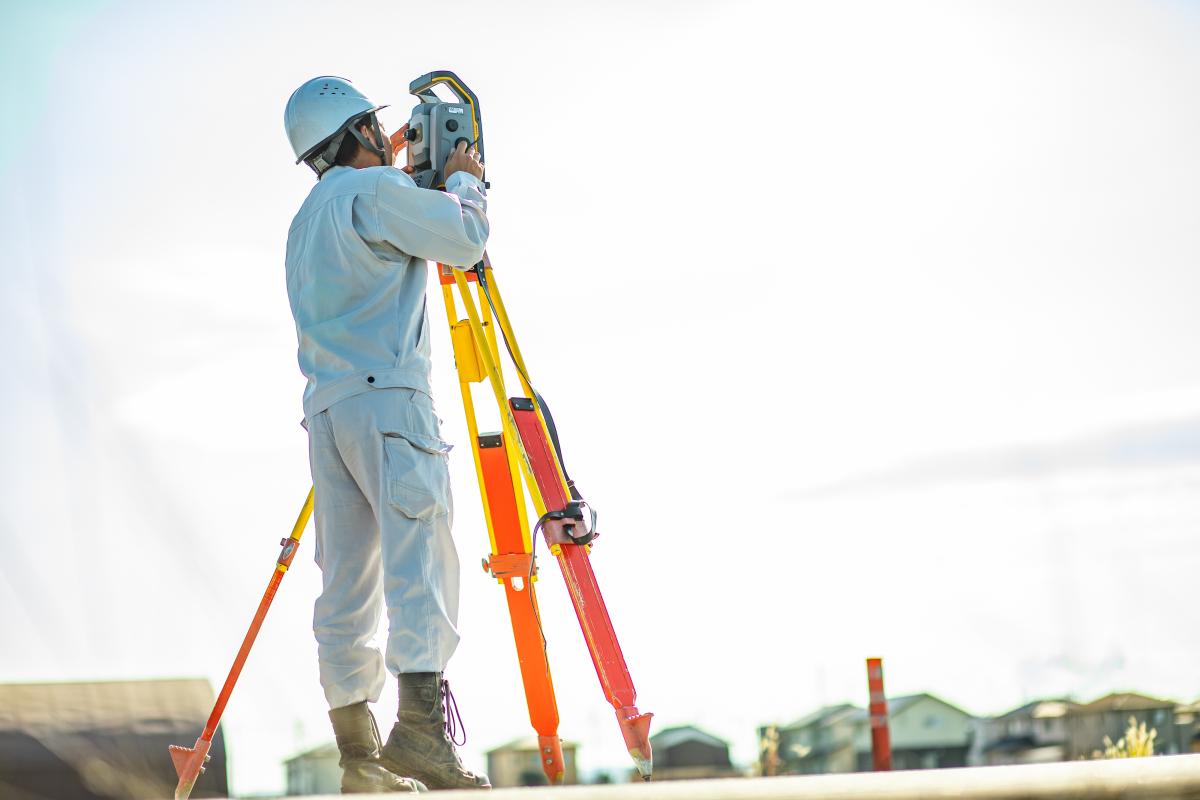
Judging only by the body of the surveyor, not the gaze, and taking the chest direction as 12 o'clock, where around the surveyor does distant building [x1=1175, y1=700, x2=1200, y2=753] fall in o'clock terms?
The distant building is roughly at 12 o'clock from the surveyor.

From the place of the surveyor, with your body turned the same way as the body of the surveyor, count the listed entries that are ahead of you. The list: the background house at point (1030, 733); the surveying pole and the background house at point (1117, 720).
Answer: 3

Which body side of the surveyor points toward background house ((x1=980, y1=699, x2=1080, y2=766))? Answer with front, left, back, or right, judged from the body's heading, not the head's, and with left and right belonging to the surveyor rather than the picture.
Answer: front

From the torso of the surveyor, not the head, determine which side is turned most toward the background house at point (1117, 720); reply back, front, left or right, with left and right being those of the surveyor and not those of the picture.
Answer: front

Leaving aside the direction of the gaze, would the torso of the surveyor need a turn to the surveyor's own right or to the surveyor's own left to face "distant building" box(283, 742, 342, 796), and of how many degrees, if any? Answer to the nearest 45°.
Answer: approximately 45° to the surveyor's own left

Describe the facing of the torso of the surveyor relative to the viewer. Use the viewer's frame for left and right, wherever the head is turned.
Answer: facing away from the viewer and to the right of the viewer

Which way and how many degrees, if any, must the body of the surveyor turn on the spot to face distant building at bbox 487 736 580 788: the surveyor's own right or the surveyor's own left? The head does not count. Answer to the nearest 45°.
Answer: approximately 45° to the surveyor's own left

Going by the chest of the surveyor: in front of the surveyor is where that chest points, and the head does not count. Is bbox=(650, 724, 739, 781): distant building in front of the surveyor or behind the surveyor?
in front
